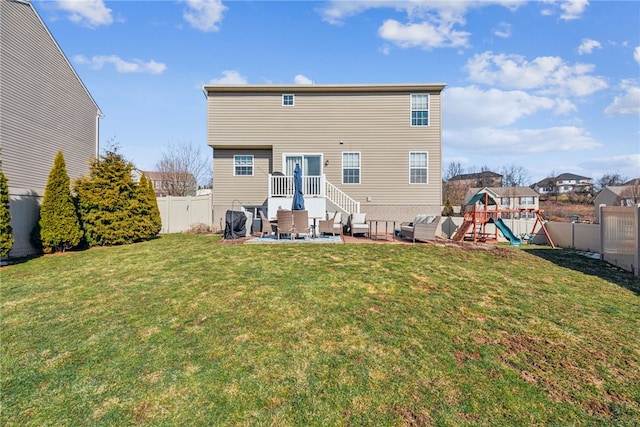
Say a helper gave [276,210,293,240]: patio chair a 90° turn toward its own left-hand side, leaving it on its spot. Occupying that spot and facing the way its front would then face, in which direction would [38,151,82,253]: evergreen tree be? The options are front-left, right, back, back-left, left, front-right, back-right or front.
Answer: front

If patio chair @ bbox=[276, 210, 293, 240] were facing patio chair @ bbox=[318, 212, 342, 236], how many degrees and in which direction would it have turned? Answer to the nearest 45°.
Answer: approximately 45° to its right

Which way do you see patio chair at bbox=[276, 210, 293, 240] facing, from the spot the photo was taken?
facing away from the viewer

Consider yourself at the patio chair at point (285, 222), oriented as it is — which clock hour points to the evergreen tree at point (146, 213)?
The evergreen tree is roughly at 10 o'clock from the patio chair.
